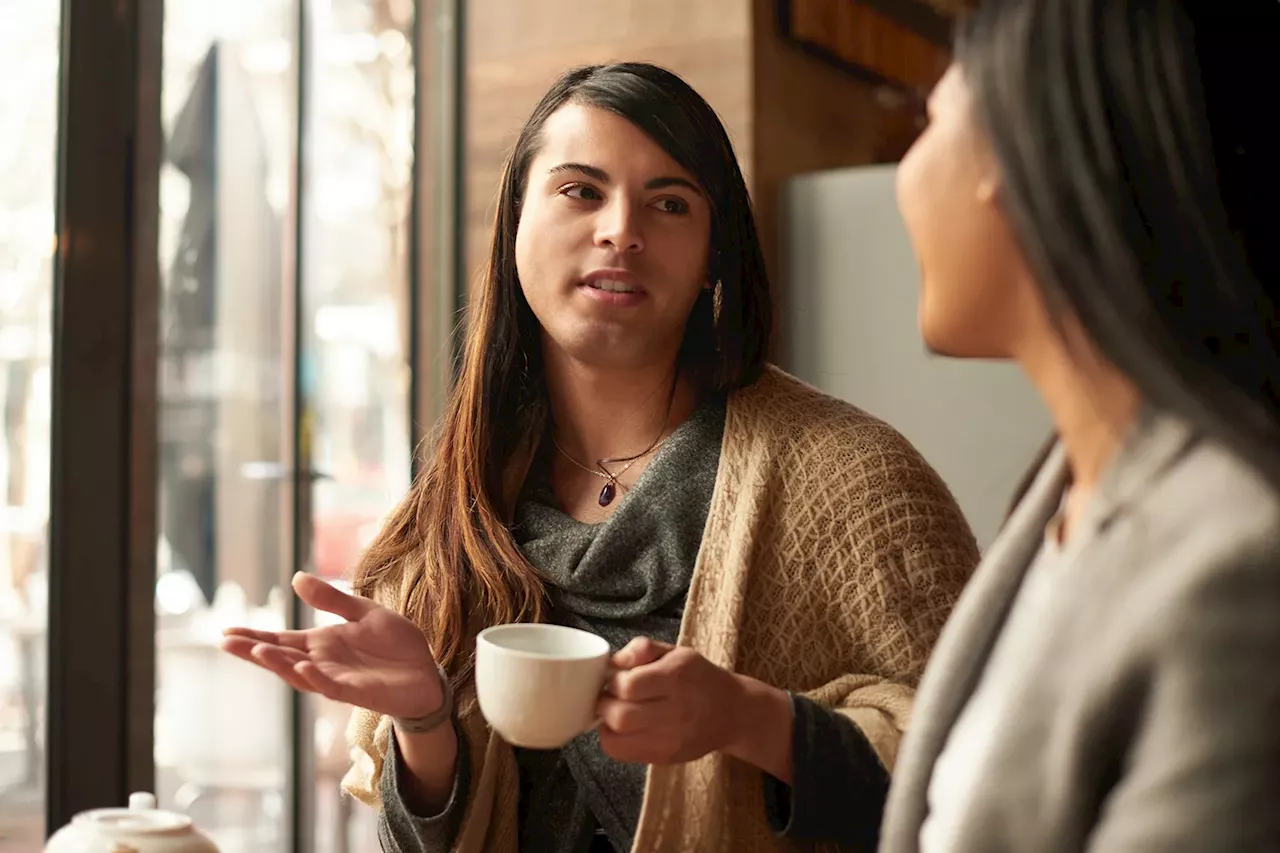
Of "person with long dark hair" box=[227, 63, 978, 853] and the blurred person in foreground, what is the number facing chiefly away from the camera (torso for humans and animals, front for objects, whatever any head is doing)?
0

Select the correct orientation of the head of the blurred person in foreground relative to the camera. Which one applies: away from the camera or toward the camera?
away from the camera

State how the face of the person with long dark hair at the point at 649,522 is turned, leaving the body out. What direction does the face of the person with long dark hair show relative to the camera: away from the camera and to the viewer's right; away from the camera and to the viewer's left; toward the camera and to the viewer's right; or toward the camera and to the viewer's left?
toward the camera and to the viewer's right

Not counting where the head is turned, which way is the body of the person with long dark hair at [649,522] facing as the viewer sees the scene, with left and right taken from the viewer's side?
facing the viewer and to the left of the viewer

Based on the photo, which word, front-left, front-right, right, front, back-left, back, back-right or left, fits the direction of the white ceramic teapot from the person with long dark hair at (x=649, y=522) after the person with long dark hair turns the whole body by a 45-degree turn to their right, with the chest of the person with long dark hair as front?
front-left

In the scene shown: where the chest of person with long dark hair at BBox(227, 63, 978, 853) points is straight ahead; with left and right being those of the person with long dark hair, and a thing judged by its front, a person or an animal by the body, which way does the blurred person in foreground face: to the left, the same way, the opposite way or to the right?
to the right

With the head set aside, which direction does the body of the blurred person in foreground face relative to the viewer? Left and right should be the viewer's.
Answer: facing to the left of the viewer

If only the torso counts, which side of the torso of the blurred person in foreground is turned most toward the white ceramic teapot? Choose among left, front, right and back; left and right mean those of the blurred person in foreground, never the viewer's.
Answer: front

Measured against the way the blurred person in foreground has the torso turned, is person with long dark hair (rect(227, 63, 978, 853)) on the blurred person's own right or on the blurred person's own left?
on the blurred person's own right
